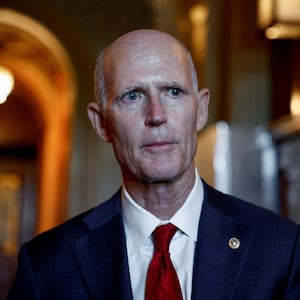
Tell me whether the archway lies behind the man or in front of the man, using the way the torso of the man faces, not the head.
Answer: behind

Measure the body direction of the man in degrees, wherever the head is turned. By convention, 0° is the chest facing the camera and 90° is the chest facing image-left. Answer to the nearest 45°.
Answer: approximately 0°
